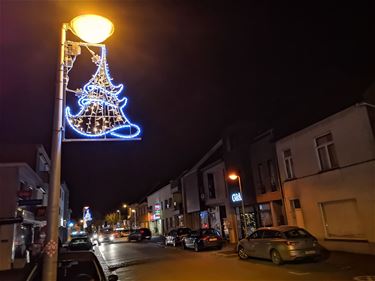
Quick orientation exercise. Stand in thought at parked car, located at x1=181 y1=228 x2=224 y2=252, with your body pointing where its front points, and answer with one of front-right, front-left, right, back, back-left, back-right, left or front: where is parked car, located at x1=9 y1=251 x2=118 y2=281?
back-left

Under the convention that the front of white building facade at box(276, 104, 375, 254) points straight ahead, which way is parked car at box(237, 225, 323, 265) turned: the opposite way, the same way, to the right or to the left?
to the right

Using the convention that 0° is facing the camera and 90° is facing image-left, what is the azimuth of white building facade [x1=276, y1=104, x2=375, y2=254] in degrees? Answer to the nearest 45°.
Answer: approximately 45°

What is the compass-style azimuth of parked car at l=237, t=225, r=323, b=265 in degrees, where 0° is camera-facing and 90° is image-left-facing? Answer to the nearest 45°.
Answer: approximately 135°

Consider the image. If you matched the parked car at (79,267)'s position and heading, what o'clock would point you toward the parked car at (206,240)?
the parked car at (206,240) is roughly at 7 o'clock from the parked car at (79,267).

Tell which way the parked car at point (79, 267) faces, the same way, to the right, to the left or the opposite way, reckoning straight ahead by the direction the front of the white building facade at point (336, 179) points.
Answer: to the left

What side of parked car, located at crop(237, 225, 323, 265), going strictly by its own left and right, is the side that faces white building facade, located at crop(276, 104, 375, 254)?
right

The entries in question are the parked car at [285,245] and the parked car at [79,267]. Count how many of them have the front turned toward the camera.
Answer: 1

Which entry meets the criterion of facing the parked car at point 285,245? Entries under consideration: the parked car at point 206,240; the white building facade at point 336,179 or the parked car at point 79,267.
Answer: the white building facade

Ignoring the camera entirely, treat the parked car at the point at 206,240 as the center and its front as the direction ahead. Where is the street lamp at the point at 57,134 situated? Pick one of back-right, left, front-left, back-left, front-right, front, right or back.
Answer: back-left

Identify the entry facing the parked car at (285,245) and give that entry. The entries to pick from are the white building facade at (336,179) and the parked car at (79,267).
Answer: the white building facade
